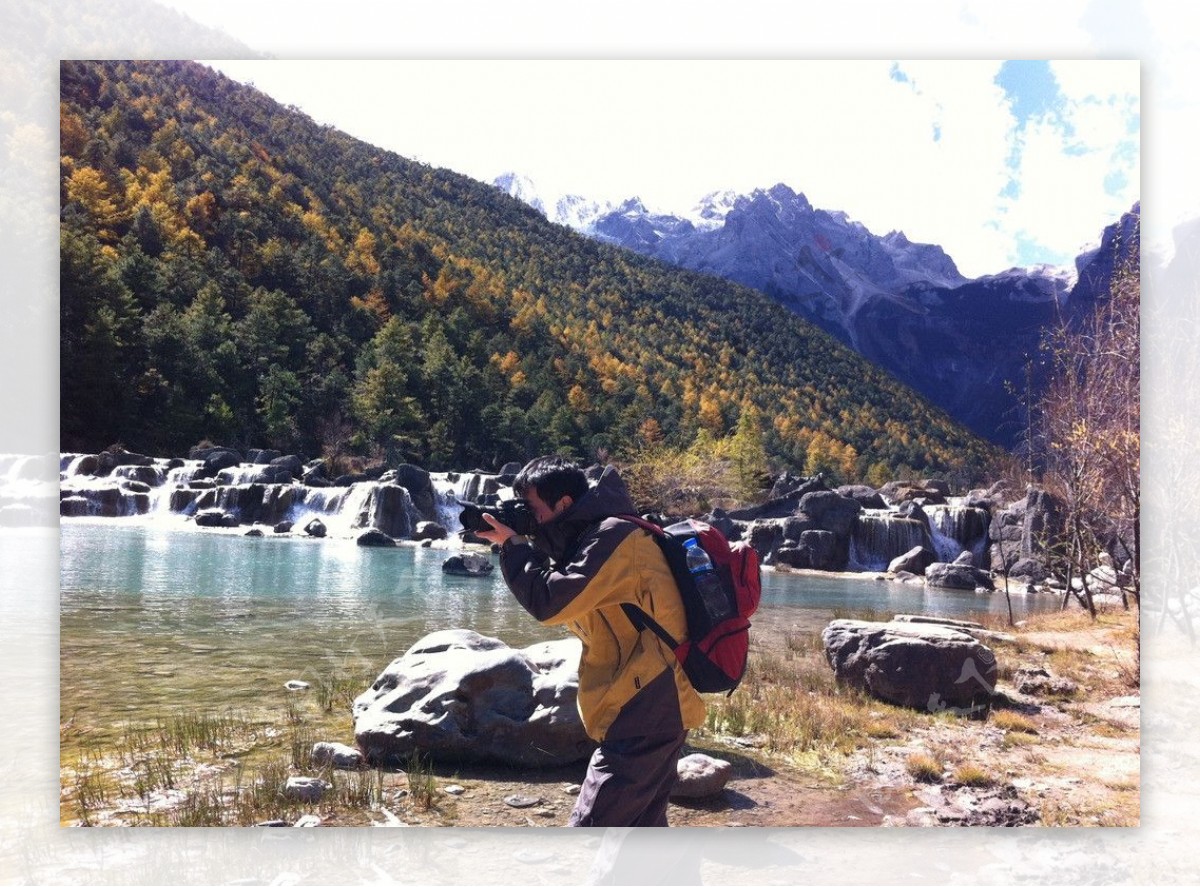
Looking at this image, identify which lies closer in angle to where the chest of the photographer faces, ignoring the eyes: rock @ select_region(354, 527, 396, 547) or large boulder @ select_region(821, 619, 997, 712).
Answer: the rock

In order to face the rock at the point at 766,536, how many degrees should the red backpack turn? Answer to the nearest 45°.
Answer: approximately 90° to its left

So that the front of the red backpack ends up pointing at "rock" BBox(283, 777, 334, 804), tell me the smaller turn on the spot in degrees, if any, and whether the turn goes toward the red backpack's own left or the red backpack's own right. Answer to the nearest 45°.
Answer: approximately 135° to the red backpack's own left

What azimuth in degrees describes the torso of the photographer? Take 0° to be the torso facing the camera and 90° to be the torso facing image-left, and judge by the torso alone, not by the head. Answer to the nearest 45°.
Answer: approximately 90°

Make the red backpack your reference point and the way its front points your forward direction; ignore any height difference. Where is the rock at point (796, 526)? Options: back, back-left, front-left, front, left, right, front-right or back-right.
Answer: left

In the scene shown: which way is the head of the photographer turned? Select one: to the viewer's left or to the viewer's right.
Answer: to the viewer's left

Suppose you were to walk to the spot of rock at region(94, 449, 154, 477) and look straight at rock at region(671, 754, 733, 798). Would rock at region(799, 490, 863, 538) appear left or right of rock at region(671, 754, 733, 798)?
left

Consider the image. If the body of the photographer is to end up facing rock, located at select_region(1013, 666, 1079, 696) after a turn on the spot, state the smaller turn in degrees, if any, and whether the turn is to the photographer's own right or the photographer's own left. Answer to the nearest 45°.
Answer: approximately 135° to the photographer's own right

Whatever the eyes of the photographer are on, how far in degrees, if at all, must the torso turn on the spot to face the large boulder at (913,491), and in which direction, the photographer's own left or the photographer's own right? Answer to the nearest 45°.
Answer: approximately 135° to the photographer's own right

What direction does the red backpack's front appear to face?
to the viewer's right

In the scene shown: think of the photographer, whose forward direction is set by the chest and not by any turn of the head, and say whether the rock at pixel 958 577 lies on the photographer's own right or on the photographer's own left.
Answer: on the photographer's own right
